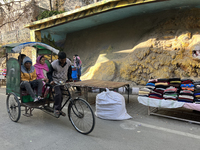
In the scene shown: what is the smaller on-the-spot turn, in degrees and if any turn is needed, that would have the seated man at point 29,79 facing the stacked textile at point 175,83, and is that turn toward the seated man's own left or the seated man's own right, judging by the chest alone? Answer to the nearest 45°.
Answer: approximately 45° to the seated man's own left

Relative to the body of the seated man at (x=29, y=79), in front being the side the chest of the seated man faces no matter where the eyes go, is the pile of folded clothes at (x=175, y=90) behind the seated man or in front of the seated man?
in front

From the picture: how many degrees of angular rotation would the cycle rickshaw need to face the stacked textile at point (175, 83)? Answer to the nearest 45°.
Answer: approximately 45° to its left

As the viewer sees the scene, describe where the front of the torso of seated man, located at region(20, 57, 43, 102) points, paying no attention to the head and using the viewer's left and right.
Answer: facing the viewer and to the right of the viewer

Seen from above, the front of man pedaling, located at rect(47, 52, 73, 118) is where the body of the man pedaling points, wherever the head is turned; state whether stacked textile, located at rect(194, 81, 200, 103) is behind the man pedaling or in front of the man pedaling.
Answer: in front

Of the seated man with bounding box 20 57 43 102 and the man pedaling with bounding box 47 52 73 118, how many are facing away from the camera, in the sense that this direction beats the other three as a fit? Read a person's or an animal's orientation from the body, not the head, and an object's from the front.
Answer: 0

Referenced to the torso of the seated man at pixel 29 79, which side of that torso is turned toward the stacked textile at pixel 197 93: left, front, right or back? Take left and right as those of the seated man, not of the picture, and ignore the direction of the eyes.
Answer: front

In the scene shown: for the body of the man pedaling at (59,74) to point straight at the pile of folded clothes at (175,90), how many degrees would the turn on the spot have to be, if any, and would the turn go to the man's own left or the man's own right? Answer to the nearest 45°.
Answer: approximately 45° to the man's own left

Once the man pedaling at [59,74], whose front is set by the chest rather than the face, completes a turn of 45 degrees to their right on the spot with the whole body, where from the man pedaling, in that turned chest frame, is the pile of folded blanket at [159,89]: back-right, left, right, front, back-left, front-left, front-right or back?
left

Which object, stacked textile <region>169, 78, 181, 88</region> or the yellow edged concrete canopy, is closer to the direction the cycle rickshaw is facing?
the stacked textile

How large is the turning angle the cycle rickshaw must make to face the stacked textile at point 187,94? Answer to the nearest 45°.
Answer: approximately 45° to its left

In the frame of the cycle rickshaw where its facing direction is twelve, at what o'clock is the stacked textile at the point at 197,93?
The stacked textile is roughly at 11 o'clock from the cycle rickshaw.
